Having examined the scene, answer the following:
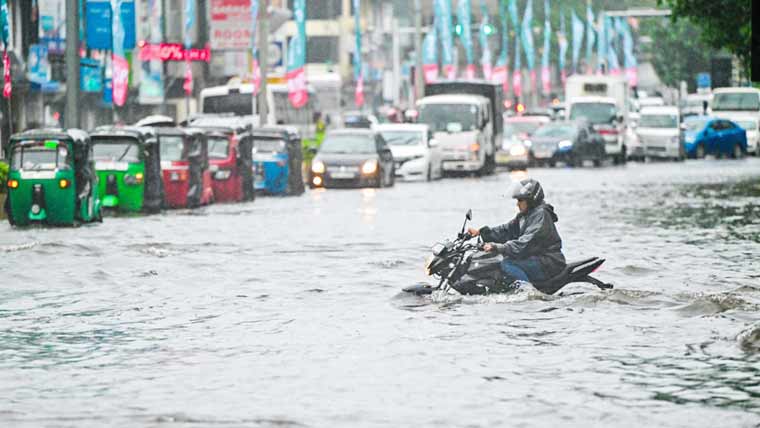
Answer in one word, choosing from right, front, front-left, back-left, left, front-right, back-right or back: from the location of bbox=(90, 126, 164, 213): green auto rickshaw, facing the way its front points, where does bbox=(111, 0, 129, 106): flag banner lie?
back-right

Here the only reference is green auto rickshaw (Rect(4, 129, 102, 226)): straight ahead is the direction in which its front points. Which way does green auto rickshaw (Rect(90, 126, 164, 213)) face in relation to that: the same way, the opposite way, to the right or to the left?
the same way

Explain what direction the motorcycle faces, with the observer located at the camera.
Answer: facing to the left of the viewer

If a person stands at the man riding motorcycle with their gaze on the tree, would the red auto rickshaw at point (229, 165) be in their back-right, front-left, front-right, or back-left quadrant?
front-left

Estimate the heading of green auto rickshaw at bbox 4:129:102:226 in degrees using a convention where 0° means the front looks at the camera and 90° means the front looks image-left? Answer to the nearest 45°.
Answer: approximately 45°

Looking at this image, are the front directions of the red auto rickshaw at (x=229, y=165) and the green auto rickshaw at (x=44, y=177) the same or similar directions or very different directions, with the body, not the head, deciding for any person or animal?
same or similar directions

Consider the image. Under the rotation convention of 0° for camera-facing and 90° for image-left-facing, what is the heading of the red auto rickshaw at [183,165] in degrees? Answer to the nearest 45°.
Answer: approximately 45°

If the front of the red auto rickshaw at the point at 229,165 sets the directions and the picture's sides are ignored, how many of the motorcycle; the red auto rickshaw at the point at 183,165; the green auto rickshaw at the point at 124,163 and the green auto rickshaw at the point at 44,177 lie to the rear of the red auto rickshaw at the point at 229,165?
0

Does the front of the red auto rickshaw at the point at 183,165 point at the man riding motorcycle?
no

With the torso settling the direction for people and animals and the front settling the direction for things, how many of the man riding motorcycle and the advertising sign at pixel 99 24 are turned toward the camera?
1

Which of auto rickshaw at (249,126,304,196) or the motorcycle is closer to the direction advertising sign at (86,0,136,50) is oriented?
the motorcycle

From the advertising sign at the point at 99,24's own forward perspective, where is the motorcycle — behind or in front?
in front

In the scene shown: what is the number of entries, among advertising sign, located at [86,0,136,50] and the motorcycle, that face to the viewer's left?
1

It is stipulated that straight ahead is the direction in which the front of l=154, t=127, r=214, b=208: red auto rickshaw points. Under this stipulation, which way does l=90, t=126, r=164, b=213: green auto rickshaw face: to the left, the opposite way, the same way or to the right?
the same way

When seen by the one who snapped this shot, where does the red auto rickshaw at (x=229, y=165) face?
facing the viewer and to the left of the viewer

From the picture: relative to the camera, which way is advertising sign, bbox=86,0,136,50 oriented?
toward the camera
